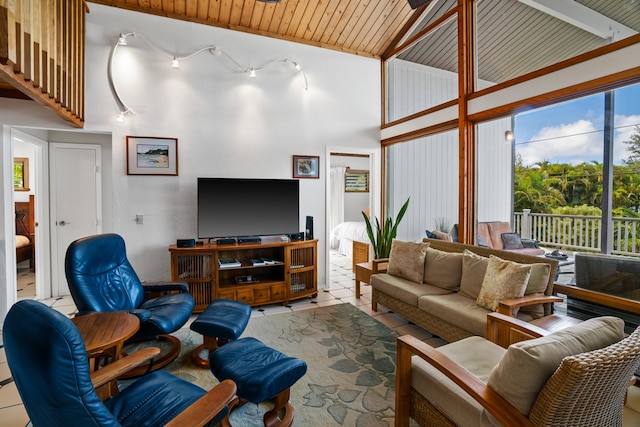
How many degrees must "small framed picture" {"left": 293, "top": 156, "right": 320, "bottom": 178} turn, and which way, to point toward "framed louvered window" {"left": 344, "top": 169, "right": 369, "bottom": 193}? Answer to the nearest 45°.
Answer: approximately 180°

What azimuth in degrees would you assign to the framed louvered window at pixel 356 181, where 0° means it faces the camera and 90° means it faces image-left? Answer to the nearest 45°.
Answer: approximately 0°

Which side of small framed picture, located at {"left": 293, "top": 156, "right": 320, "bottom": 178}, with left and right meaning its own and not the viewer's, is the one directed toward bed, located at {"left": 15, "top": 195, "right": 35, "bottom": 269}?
right

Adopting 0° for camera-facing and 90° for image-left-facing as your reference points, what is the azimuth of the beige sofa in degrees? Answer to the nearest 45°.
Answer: approximately 45°

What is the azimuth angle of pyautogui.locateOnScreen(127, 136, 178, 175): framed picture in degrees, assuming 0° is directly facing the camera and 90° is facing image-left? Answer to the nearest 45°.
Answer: approximately 0°

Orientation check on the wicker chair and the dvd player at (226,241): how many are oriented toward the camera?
1

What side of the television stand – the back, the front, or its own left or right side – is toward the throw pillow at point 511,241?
left
